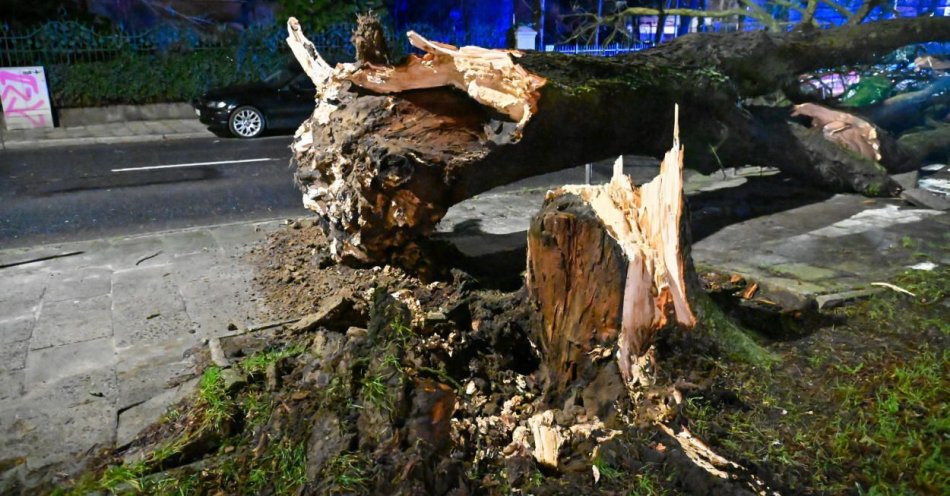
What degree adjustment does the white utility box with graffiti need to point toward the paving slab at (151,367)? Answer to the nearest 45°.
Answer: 0° — it already faces it

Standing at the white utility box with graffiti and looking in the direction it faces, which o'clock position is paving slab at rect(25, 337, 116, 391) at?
The paving slab is roughly at 12 o'clock from the white utility box with graffiti.

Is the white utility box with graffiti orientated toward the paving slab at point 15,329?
yes

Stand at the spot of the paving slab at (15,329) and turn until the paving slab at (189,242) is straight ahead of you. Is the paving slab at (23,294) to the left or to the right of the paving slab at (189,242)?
left

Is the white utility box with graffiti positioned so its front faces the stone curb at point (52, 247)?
yes

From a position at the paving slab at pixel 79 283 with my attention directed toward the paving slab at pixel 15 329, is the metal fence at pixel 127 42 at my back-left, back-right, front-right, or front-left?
back-right

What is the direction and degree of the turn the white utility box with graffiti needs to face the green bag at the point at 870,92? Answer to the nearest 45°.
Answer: approximately 45° to its left

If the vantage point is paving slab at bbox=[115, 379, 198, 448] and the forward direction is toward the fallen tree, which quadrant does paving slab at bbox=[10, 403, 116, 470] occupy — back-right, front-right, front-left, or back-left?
back-left

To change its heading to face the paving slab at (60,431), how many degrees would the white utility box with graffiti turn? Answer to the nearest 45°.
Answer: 0° — it already faces it

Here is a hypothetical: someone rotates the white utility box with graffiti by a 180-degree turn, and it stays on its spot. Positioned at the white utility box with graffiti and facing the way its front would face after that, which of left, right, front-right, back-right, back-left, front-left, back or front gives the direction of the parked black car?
back-right

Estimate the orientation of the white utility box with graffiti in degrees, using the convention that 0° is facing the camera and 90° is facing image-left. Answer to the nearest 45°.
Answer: approximately 0°

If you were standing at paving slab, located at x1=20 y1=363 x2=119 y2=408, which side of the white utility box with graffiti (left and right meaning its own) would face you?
front

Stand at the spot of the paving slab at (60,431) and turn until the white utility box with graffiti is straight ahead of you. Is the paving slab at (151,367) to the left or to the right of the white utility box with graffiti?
right

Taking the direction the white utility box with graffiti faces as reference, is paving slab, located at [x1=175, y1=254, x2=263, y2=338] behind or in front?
in front

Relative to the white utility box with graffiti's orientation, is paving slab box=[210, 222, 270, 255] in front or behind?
in front

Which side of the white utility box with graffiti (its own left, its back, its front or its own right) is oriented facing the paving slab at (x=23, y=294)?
front

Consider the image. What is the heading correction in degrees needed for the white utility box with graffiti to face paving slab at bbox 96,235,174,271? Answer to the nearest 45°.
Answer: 0° — it already faces it
